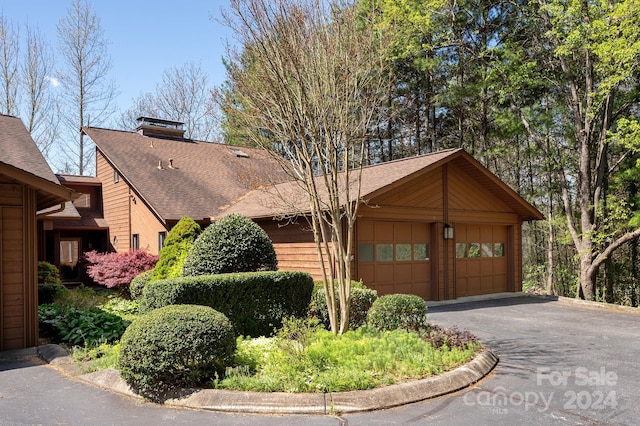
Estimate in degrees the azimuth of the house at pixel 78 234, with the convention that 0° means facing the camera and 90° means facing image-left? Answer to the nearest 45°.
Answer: approximately 0°

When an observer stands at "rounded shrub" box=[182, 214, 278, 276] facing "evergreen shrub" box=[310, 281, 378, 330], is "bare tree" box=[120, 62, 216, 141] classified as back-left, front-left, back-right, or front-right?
back-left

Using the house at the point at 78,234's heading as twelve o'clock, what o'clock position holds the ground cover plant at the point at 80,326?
The ground cover plant is roughly at 12 o'clock from the house.

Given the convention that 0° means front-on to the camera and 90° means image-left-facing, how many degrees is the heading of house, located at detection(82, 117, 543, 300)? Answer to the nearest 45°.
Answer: approximately 315°

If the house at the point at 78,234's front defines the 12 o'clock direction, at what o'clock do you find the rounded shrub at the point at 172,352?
The rounded shrub is roughly at 12 o'clock from the house.

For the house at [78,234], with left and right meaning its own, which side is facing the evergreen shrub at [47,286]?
front

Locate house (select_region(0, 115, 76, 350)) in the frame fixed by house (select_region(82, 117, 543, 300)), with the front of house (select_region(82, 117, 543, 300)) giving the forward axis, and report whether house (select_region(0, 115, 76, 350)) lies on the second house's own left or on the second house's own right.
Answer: on the second house's own right

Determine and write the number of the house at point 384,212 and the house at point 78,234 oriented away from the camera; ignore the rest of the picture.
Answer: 0

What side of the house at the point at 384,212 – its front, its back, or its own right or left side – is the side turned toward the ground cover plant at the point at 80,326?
right
